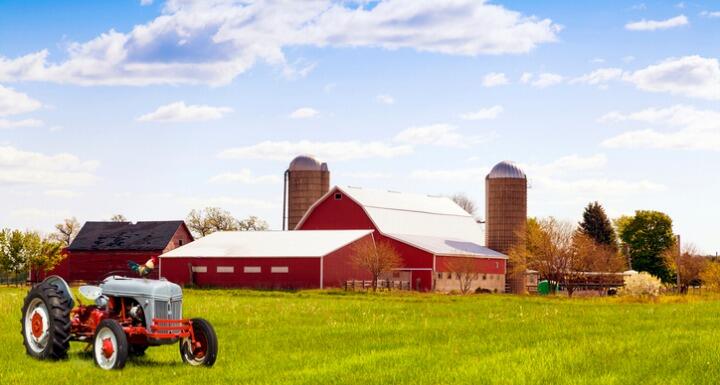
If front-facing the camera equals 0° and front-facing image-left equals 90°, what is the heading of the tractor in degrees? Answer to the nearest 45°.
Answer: approximately 315°
